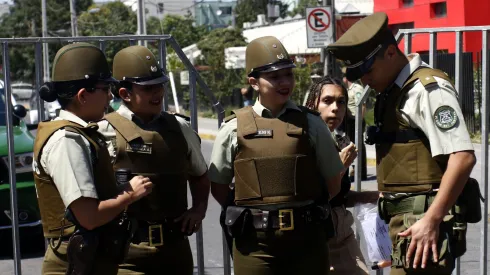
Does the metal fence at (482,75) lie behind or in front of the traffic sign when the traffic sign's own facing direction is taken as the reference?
in front

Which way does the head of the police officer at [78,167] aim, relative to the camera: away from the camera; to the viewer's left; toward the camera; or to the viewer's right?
to the viewer's right

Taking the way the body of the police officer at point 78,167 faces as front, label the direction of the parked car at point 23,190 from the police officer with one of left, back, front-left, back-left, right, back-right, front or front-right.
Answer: left

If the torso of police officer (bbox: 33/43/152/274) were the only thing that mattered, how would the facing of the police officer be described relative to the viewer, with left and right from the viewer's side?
facing to the right of the viewer

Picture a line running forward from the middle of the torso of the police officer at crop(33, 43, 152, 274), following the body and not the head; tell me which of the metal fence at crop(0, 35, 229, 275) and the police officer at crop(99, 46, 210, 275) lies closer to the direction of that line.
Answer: the police officer

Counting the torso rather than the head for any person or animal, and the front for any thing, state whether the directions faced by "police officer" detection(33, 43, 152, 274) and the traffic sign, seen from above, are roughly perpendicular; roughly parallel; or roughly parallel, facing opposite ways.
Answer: roughly perpendicular

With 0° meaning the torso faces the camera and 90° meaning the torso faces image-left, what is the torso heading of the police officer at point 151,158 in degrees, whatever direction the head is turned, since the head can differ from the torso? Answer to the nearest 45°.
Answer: approximately 0°

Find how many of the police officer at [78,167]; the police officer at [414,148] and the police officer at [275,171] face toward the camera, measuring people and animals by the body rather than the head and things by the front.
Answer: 1

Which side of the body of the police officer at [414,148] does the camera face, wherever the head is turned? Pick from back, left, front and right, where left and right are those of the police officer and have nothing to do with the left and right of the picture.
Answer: left

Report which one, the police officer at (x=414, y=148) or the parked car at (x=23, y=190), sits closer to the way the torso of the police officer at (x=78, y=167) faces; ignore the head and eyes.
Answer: the police officer
